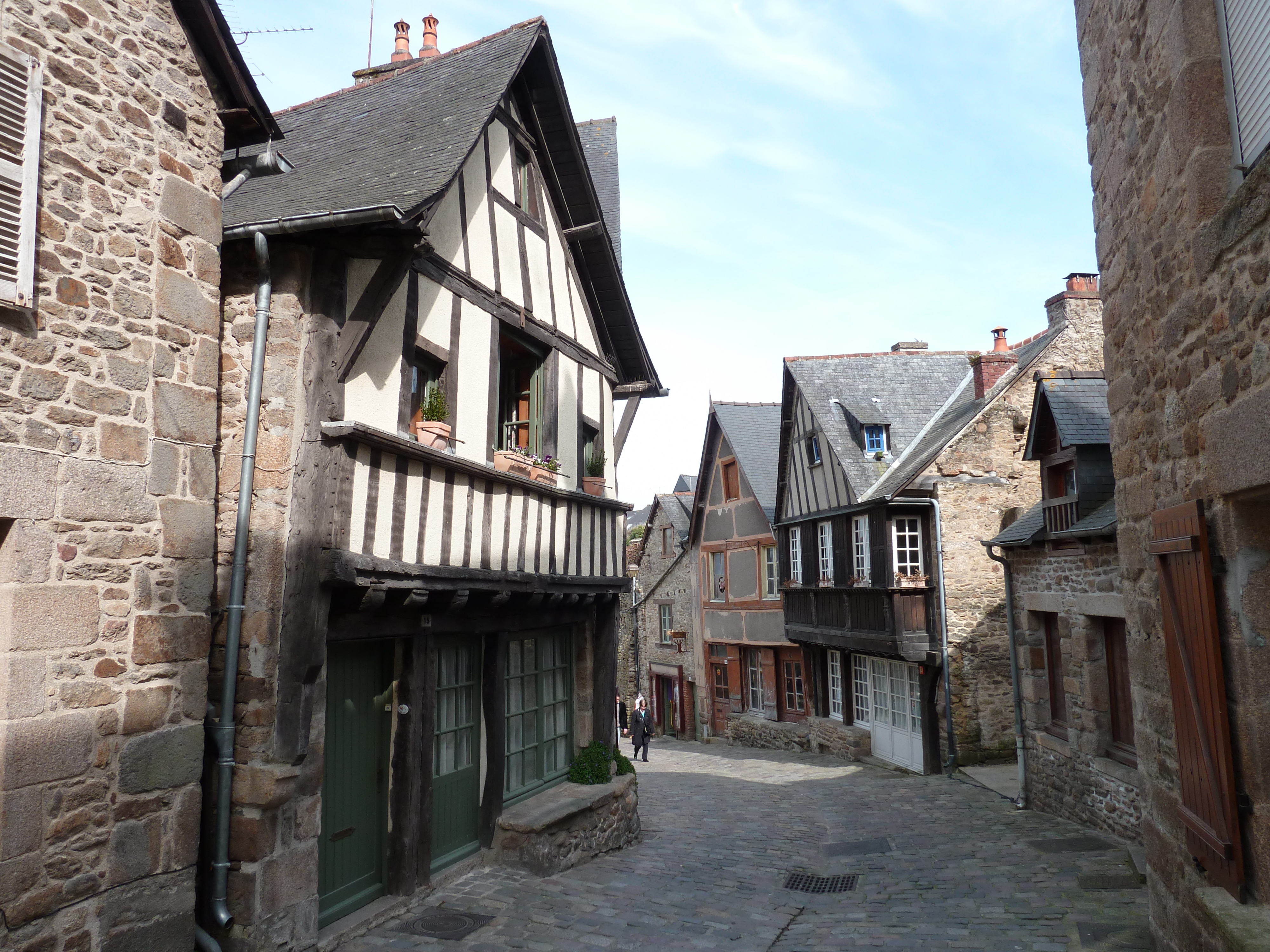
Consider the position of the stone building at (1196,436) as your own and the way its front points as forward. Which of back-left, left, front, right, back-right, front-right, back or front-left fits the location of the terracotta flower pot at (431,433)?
front-right

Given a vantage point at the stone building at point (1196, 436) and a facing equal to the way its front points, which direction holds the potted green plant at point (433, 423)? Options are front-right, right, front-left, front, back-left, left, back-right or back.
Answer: front-right

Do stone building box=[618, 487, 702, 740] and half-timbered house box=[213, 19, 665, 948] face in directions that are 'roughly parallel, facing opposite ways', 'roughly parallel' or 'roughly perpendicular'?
roughly perpendicular

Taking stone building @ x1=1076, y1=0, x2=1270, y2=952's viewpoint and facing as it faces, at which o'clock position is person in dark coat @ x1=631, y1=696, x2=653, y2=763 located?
The person in dark coat is roughly at 3 o'clock from the stone building.

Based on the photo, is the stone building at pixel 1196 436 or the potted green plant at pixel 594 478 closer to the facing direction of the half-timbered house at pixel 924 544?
the potted green plant

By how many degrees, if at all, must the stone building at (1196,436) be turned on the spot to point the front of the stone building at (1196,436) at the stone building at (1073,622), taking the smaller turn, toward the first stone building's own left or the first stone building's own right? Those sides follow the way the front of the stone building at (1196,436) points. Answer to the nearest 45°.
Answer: approximately 135° to the first stone building's own right

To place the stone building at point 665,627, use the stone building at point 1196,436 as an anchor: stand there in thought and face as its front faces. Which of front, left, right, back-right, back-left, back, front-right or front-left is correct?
right

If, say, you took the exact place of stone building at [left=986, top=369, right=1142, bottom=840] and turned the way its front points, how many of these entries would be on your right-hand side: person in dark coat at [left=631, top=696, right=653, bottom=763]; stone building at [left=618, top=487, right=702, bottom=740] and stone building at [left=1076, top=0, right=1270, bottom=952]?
2

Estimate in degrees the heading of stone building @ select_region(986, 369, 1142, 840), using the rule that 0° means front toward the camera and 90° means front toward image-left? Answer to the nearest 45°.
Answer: approximately 45°

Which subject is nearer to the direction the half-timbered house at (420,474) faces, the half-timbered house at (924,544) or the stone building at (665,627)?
the half-timbered house

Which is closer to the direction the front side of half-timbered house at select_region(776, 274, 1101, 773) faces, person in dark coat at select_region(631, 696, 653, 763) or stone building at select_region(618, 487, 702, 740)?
the person in dark coat

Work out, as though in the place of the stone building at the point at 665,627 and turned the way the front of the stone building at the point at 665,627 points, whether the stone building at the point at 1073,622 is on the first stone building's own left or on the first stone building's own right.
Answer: on the first stone building's own left

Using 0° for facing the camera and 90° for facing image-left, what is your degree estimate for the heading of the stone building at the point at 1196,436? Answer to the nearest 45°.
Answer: approximately 45°

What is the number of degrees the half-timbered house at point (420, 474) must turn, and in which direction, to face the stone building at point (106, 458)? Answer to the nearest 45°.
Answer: approximately 90° to its right
